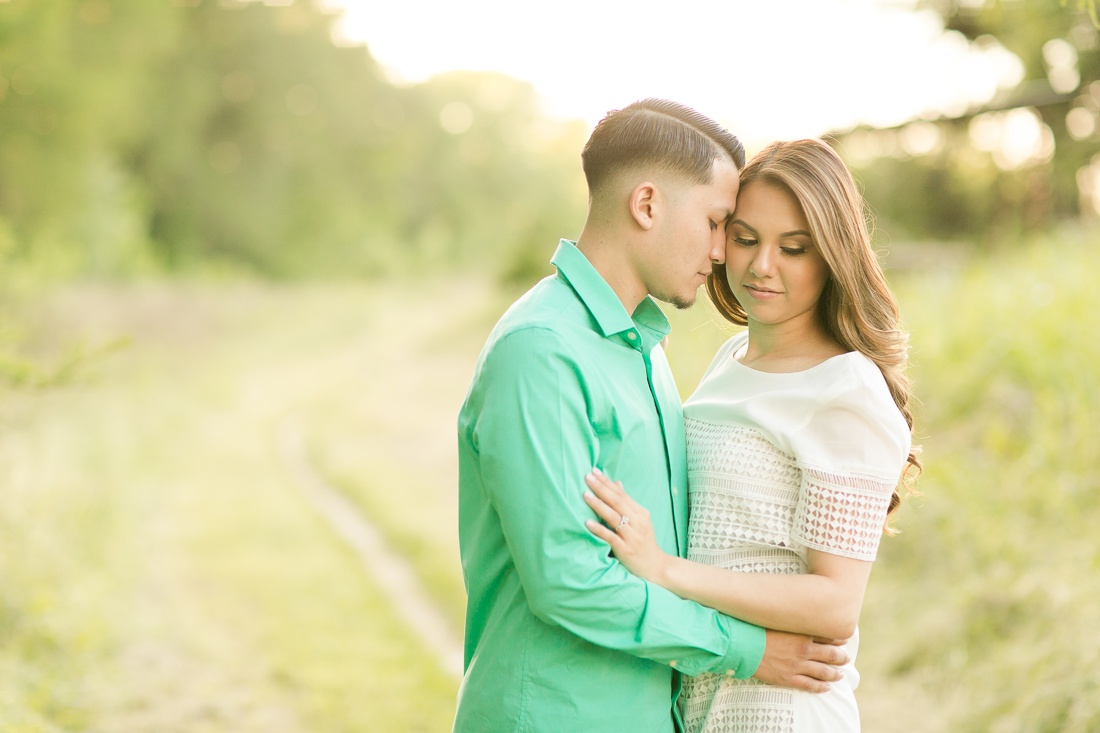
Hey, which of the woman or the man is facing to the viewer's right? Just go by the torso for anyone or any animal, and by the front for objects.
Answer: the man

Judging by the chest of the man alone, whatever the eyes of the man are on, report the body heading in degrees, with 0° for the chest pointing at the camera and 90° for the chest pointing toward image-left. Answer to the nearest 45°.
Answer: approximately 270°

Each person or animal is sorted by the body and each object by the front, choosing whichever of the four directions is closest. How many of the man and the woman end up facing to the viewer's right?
1

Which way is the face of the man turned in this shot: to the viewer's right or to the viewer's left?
to the viewer's right
